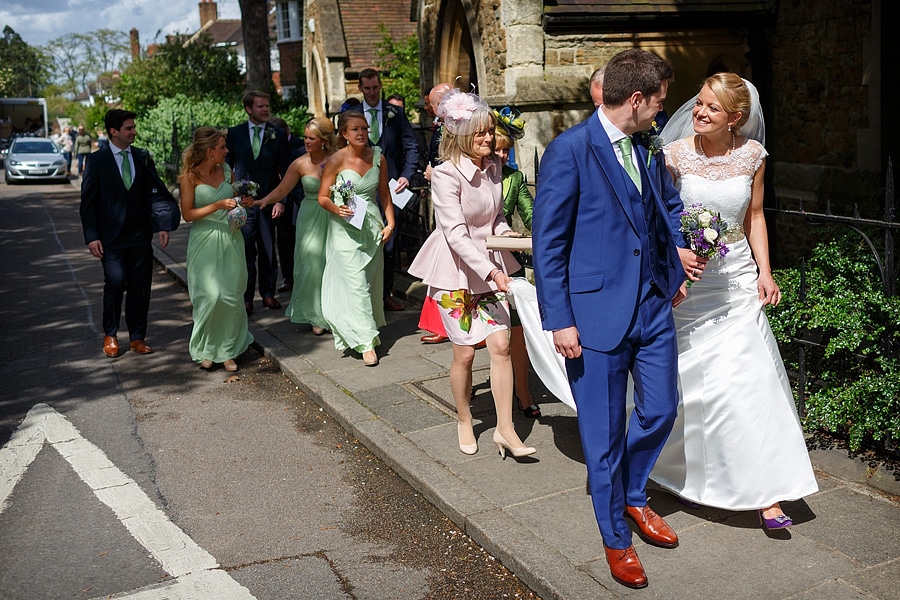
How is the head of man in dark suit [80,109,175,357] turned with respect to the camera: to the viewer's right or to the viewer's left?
to the viewer's right

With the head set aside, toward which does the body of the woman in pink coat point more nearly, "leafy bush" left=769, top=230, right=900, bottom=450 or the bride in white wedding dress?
the bride in white wedding dress

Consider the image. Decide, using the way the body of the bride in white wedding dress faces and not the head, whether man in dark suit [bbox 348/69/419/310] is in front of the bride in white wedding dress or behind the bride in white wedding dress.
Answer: behind

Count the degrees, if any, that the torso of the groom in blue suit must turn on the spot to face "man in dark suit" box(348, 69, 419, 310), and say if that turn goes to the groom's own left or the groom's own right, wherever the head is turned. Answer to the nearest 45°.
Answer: approximately 135° to the groom's own left

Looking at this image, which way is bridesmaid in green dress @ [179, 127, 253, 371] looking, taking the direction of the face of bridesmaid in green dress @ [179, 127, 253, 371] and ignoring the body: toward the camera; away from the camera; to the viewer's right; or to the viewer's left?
to the viewer's right

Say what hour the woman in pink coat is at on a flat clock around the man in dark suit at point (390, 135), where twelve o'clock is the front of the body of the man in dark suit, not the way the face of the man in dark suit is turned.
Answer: The woman in pink coat is roughly at 12 o'clock from the man in dark suit.
